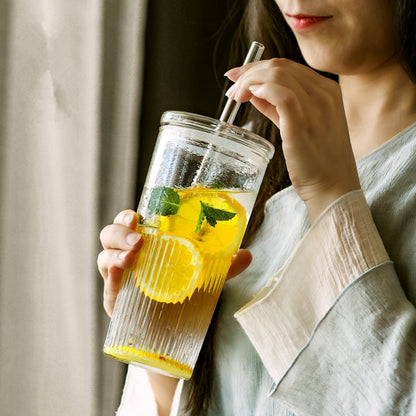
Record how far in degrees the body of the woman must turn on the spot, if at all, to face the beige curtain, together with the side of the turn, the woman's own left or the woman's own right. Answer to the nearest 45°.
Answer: approximately 90° to the woman's own right

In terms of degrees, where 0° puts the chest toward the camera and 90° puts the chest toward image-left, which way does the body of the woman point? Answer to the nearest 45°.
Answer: approximately 45°
